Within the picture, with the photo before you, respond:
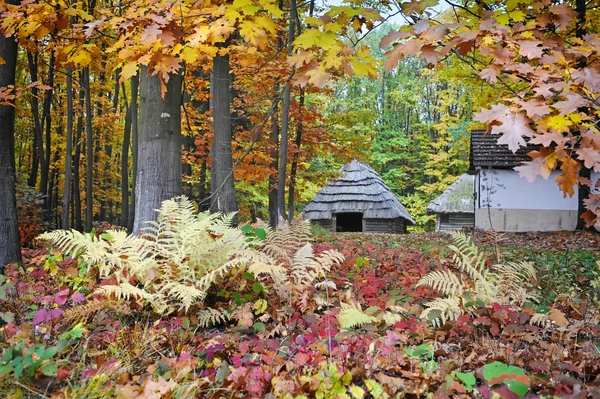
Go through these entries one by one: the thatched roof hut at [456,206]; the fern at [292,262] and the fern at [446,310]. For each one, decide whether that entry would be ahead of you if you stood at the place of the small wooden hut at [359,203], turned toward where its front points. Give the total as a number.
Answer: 2

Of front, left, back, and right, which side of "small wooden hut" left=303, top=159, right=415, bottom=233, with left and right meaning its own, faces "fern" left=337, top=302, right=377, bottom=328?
front

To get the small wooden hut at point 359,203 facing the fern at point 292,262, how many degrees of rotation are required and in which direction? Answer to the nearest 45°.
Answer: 0° — it already faces it

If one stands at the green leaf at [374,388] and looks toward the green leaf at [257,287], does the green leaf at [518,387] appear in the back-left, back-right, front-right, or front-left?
back-right

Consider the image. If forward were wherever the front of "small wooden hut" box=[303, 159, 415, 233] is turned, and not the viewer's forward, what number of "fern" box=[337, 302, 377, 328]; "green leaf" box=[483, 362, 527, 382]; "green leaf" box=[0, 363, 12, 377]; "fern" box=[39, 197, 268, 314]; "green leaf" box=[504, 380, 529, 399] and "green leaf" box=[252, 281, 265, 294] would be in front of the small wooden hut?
6

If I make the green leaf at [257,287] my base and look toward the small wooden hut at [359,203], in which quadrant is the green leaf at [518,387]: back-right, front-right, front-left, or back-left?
back-right

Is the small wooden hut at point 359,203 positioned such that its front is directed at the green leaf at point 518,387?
yes

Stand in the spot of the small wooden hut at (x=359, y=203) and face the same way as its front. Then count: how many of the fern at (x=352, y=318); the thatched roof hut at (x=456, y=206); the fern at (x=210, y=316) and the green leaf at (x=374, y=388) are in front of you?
3

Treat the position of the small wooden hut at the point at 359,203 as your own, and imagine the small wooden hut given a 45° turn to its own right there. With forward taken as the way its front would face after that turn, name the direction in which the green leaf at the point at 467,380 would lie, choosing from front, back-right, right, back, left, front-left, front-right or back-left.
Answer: front-left

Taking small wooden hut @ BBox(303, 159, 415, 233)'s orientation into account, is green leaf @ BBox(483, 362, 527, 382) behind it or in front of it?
in front

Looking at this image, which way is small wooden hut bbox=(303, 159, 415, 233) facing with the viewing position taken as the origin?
facing the viewer

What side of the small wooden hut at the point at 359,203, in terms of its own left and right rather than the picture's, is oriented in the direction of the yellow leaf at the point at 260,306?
front

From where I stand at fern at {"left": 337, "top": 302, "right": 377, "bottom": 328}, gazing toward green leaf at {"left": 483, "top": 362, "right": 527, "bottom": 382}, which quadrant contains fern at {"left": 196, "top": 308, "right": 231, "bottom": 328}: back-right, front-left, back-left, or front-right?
back-right

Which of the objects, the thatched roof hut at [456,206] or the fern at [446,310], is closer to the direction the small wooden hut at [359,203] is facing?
the fern

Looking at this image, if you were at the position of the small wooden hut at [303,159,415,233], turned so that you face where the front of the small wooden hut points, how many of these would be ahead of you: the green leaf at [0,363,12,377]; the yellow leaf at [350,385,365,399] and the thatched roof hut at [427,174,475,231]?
2

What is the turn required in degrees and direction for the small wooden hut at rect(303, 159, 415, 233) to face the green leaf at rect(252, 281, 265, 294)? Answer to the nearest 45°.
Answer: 0° — it already faces it

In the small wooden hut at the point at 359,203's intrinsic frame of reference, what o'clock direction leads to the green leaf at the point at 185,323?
The green leaf is roughly at 12 o'clock from the small wooden hut.
